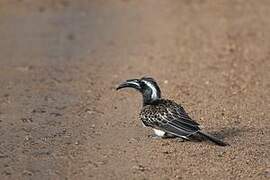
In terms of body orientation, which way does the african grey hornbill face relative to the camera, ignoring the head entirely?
to the viewer's left
